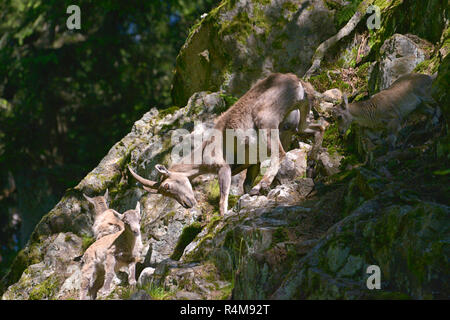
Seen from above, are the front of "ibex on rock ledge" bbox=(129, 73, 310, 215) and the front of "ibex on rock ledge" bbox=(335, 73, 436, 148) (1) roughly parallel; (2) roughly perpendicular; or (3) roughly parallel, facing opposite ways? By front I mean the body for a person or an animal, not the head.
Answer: roughly parallel

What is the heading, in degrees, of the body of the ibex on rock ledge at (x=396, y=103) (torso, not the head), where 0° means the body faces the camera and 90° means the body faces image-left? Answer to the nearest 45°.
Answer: approximately 90°

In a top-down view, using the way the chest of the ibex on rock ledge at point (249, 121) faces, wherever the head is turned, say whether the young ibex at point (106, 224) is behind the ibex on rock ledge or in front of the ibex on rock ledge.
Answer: in front

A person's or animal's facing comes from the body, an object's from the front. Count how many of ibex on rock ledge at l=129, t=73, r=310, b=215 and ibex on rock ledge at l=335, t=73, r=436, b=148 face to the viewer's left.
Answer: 2

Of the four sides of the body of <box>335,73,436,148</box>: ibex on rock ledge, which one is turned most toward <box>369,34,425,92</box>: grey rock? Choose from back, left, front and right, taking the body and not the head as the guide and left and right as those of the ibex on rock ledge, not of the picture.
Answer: right

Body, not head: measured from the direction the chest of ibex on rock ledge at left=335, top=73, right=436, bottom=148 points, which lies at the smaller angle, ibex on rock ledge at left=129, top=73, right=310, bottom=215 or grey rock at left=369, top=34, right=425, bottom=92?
the ibex on rock ledge

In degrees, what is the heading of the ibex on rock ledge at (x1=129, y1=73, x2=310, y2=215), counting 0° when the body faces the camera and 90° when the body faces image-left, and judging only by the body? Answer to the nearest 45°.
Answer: approximately 90°

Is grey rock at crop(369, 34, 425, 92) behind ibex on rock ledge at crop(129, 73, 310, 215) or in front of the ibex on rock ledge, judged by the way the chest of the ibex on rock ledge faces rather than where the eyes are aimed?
behind

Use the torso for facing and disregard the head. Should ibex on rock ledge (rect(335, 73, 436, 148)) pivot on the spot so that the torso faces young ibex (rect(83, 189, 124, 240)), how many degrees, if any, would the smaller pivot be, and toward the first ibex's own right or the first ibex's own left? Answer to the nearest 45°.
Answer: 0° — it already faces it

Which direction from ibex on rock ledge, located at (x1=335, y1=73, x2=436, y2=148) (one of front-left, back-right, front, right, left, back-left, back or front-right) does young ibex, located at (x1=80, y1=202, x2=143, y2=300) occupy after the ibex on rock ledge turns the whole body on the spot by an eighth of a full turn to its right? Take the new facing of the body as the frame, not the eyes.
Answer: front-left

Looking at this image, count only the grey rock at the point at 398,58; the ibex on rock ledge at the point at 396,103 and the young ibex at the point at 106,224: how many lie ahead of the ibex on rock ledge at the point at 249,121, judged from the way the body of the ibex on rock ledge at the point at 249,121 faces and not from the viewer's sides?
1
